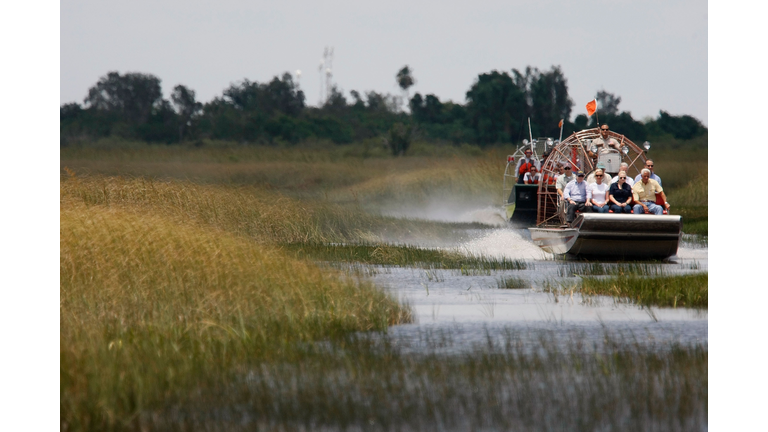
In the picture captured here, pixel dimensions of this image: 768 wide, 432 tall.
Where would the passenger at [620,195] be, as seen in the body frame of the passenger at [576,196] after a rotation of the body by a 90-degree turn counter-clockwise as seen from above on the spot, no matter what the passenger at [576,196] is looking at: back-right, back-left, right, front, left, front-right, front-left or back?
front-right

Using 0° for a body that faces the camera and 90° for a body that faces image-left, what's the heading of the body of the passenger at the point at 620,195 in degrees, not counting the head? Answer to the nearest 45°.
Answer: approximately 0°

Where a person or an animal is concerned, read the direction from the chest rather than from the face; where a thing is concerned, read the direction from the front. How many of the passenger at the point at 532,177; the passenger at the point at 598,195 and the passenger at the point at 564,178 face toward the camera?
3

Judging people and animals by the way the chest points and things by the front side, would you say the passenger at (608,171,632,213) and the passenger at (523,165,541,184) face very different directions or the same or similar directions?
same or similar directions

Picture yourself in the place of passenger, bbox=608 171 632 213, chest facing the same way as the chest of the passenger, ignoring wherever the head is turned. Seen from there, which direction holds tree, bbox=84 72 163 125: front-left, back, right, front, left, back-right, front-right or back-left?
back-right

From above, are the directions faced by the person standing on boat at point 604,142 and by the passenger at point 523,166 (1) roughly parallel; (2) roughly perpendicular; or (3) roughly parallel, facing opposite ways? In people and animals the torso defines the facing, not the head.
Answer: roughly parallel

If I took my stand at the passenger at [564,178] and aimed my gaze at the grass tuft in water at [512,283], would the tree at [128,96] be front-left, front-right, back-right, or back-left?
back-right

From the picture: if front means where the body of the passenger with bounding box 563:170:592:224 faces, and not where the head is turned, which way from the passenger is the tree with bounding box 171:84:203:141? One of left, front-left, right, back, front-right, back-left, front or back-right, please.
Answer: back-right

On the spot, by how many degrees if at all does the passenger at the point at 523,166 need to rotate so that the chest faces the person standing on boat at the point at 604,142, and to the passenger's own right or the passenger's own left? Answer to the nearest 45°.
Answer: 0° — they already face them

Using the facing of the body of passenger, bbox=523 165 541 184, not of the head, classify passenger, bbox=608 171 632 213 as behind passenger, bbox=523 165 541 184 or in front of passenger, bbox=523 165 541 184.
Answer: in front

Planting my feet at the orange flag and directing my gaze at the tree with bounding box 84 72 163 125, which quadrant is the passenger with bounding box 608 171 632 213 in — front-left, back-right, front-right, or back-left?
back-left

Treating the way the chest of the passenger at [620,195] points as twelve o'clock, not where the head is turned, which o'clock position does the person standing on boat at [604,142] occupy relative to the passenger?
The person standing on boat is roughly at 6 o'clock from the passenger.

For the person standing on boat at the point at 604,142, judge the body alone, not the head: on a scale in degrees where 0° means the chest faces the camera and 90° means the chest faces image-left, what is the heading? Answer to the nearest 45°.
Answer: approximately 0°

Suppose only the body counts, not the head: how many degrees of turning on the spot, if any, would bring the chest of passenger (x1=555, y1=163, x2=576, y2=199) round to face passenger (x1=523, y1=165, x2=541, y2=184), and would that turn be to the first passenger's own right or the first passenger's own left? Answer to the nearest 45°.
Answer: approximately 180°

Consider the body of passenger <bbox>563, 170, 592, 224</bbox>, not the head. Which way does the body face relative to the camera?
toward the camera

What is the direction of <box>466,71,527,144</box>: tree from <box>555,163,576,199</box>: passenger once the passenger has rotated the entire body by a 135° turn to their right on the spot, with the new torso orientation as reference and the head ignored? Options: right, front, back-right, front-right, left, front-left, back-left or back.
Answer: front-right
